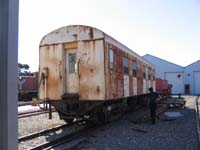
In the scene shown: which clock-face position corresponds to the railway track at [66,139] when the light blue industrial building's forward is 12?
The railway track is roughly at 12 o'clock from the light blue industrial building.

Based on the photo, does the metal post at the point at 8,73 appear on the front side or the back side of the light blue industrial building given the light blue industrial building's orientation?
on the front side

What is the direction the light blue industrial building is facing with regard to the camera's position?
facing the viewer

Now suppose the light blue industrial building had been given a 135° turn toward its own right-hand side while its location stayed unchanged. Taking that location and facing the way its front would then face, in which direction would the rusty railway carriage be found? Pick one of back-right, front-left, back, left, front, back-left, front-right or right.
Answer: back-left
